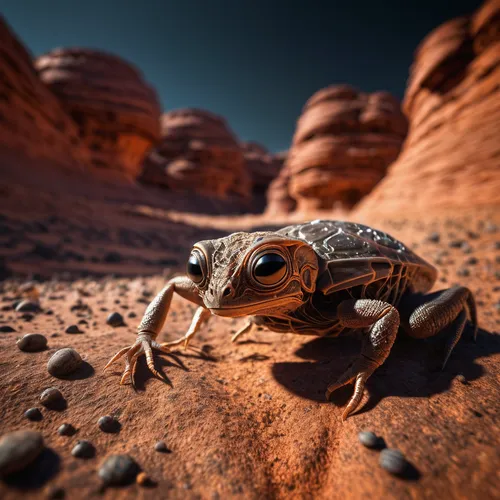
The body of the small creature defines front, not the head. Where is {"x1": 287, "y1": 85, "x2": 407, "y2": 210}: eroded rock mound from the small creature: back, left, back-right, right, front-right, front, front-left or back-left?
back-right

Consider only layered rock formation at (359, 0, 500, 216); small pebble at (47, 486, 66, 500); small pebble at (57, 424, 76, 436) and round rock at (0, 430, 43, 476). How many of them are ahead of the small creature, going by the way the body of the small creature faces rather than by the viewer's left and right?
3

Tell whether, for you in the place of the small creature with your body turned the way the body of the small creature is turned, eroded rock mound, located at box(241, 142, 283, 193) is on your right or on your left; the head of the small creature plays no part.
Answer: on your right

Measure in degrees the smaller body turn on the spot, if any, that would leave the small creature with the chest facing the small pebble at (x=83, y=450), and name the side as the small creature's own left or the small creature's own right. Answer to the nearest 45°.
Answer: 0° — it already faces it

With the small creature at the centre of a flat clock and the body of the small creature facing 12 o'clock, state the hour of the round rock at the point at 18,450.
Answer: The round rock is roughly at 12 o'clock from the small creature.

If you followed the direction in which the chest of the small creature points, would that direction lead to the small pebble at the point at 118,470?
yes

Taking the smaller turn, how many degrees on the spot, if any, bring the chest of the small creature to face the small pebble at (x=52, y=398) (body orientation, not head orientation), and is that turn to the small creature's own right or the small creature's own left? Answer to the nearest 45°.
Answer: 0° — it already faces it

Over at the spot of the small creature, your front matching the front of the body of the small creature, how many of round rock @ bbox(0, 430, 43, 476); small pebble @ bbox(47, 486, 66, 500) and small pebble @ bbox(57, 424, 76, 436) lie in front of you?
3

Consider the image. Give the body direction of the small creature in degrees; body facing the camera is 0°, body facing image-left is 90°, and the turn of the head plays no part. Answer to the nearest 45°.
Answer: approximately 45°

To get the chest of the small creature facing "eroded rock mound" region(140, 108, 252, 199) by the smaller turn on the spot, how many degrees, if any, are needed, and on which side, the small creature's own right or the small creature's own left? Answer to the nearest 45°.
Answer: approximately 90° to the small creature's own right
